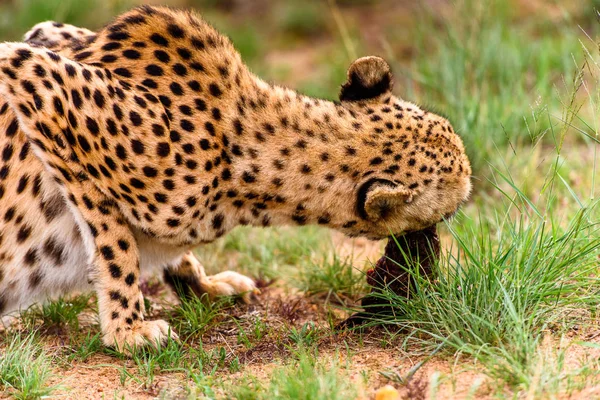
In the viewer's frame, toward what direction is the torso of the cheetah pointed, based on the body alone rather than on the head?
to the viewer's right
